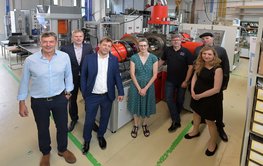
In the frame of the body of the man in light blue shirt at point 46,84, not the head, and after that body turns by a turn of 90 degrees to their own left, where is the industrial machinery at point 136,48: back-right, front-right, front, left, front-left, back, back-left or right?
front-left

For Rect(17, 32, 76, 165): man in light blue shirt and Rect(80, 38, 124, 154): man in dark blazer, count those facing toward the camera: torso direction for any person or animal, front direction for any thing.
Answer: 2

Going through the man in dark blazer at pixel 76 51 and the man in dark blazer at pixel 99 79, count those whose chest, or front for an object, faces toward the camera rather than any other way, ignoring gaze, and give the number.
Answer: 2

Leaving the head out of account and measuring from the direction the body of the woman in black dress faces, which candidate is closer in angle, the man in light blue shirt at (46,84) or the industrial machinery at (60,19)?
the man in light blue shirt

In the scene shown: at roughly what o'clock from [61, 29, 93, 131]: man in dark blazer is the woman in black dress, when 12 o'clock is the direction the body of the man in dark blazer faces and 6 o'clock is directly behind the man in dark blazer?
The woman in black dress is roughly at 10 o'clock from the man in dark blazer.

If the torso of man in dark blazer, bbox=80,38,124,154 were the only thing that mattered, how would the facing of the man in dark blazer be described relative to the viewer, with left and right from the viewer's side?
facing the viewer

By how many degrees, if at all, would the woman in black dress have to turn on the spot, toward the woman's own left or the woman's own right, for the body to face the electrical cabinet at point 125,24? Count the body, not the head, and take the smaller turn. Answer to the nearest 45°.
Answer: approximately 90° to the woman's own right

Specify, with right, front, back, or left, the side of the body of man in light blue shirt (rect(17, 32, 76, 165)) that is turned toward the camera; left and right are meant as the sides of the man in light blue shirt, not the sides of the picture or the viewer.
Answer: front

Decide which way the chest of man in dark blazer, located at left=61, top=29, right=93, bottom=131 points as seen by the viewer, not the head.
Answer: toward the camera
